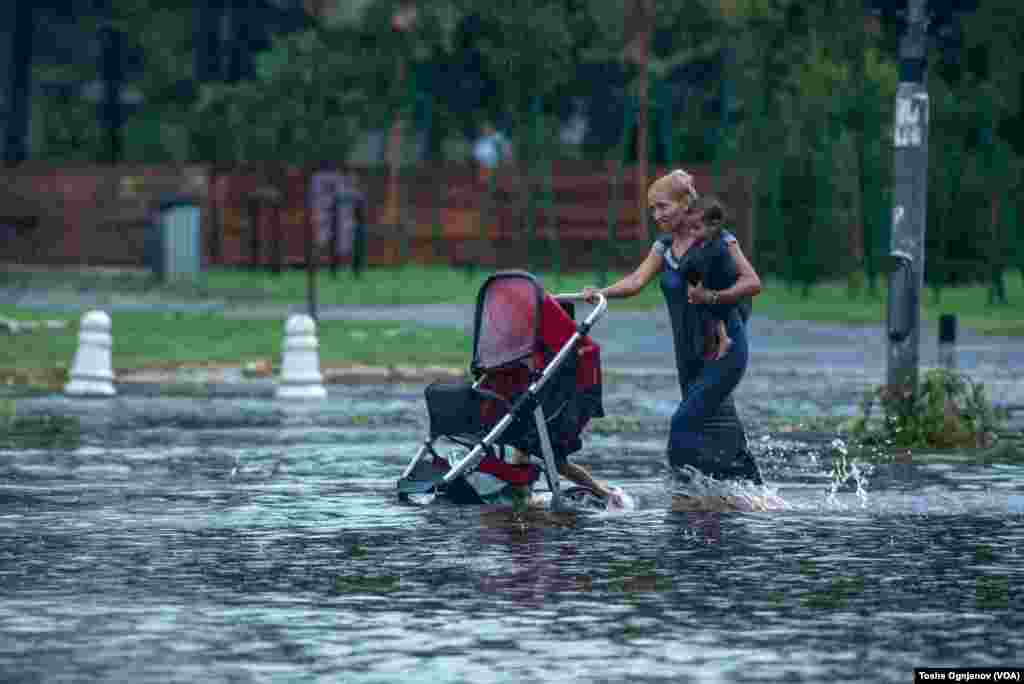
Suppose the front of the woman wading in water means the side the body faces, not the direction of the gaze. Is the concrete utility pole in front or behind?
behind

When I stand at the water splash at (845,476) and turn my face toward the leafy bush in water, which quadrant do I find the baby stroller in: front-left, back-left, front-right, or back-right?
back-left

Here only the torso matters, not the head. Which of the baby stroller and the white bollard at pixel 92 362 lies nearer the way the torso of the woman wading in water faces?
the baby stroller

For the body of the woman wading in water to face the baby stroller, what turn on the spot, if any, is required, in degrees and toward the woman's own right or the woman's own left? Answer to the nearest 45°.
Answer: approximately 45° to the woman's own right

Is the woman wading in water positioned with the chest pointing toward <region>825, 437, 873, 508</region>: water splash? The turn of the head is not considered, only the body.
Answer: no

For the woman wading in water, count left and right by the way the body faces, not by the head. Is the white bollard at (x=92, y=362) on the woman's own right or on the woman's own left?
on the woman's own right

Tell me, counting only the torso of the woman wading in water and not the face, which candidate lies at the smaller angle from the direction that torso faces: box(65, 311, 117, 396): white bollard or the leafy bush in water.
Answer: the white bollard

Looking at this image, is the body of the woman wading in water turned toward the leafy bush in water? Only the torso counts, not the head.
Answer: no

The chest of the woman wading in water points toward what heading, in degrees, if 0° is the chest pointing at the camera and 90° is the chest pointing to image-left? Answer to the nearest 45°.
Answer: approximately 45°

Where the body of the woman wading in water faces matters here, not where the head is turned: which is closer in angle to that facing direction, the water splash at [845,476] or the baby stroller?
the baby stroller

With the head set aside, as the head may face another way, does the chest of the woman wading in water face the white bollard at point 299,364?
no
